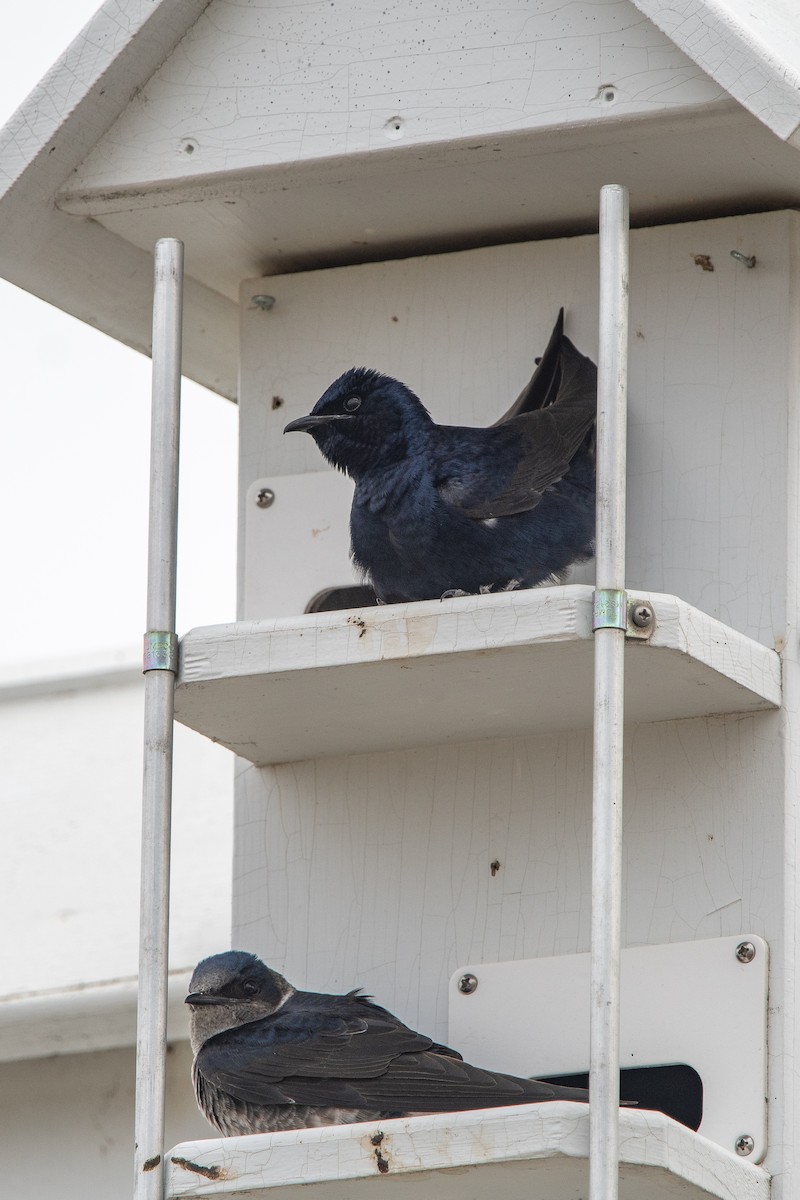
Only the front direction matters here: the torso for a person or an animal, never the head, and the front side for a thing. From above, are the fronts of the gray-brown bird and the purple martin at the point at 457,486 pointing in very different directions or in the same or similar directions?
same or similar directions

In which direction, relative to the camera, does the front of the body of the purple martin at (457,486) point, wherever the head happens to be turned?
to the viewer's left

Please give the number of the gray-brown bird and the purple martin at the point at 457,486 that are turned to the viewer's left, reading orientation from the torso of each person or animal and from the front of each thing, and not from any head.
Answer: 2

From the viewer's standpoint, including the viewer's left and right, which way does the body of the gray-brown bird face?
facing to the left of the viewer
